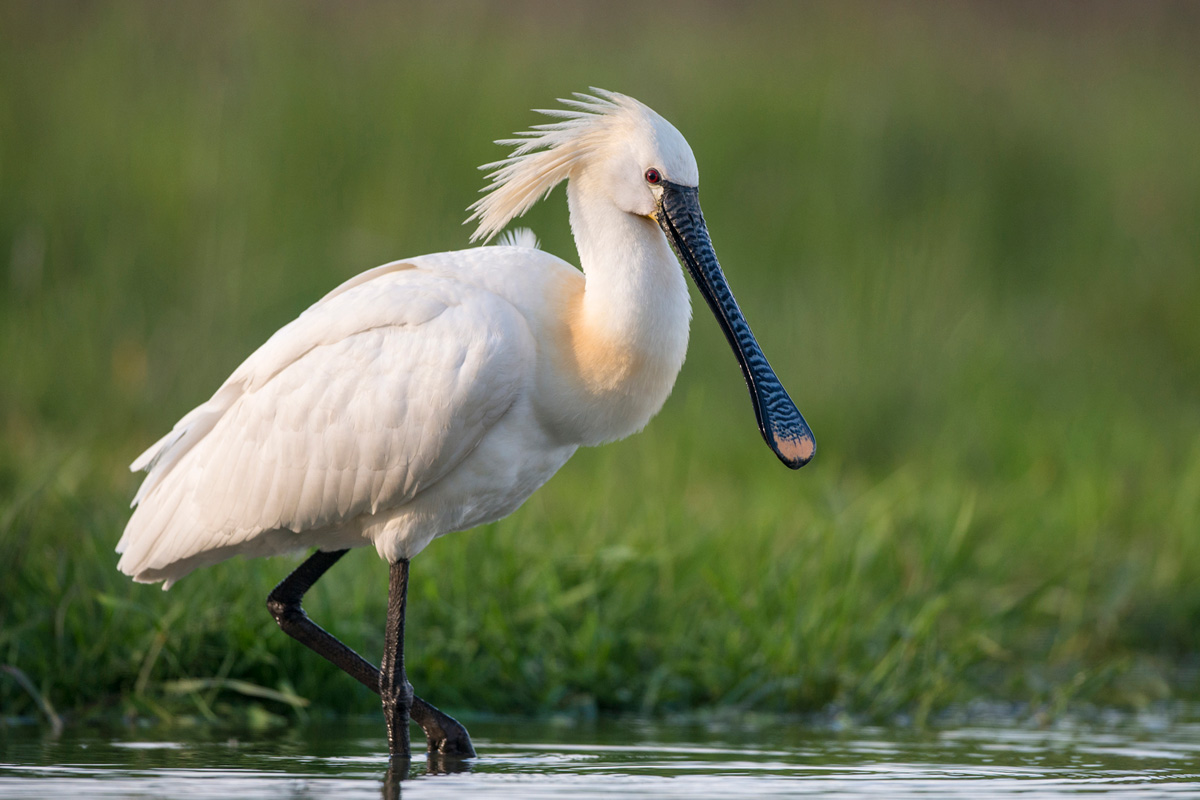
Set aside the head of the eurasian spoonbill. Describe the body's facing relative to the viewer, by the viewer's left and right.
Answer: facing to the right of the viewer
